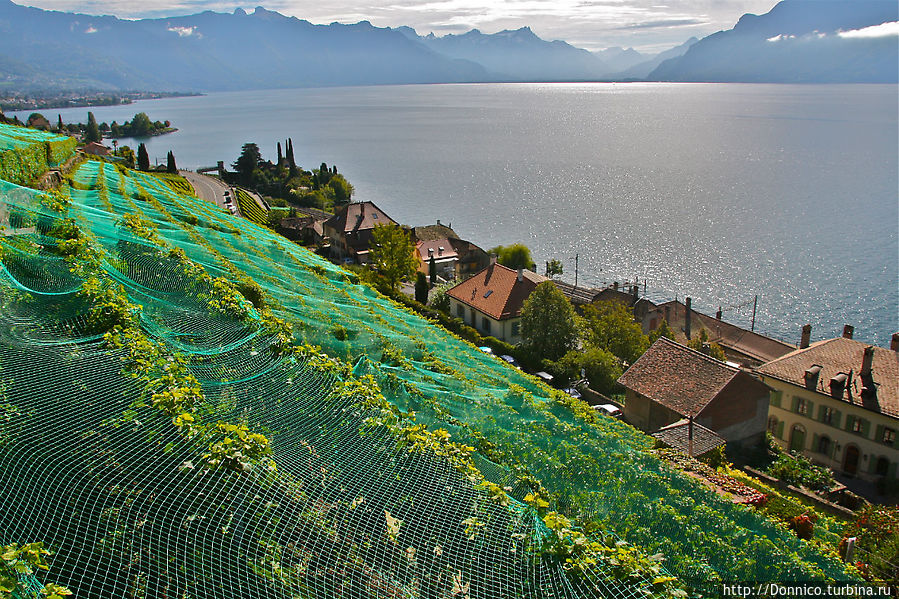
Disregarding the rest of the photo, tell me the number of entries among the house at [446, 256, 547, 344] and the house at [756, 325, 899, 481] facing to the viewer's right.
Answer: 0

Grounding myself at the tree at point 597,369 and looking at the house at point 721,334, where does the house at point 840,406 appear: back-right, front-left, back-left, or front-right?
front-right

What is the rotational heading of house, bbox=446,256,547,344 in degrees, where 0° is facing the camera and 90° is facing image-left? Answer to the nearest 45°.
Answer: approximately 45°

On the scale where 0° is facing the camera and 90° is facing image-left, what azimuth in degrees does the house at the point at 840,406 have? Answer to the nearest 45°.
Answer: approximately 45°

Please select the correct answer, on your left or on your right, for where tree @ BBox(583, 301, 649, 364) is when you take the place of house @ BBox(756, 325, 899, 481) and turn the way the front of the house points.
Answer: on your right

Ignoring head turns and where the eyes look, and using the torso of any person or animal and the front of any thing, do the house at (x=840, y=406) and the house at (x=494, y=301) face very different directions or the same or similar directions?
same or similar directions

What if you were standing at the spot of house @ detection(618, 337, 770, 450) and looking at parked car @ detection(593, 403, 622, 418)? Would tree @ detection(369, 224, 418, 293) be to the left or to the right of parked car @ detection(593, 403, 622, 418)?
right

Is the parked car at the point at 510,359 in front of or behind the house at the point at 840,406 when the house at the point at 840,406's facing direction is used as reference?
in front

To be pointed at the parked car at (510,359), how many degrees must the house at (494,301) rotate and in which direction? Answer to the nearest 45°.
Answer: approximately 45° to its left

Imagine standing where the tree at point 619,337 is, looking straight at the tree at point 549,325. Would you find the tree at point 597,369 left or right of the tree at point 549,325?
left

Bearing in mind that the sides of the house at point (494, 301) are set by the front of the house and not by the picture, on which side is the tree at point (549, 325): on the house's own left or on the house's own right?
on the house's own left
